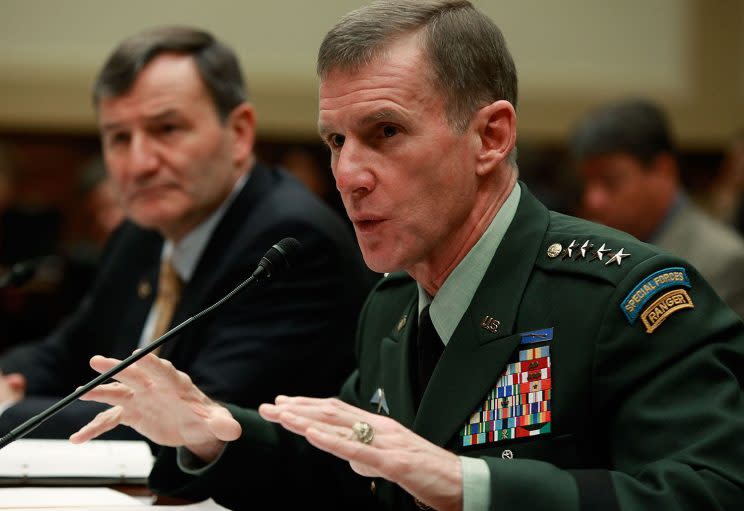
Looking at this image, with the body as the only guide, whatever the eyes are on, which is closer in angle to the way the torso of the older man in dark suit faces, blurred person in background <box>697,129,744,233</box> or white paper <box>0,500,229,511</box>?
the white paper

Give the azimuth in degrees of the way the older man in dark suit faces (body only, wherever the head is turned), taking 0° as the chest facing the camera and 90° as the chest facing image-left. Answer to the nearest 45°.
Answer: approximately 45°

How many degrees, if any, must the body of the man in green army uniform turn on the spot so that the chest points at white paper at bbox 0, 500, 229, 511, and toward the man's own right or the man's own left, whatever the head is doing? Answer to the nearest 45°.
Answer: approximately 45° to the man's own right

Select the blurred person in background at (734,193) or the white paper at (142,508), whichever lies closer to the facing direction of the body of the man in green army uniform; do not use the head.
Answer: the white paper

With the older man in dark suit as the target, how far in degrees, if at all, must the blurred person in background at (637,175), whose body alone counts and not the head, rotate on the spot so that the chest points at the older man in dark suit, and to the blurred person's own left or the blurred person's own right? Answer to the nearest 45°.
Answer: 0° — they already face them

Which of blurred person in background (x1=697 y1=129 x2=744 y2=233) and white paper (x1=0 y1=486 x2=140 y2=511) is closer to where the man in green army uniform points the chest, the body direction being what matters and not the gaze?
the white paper
